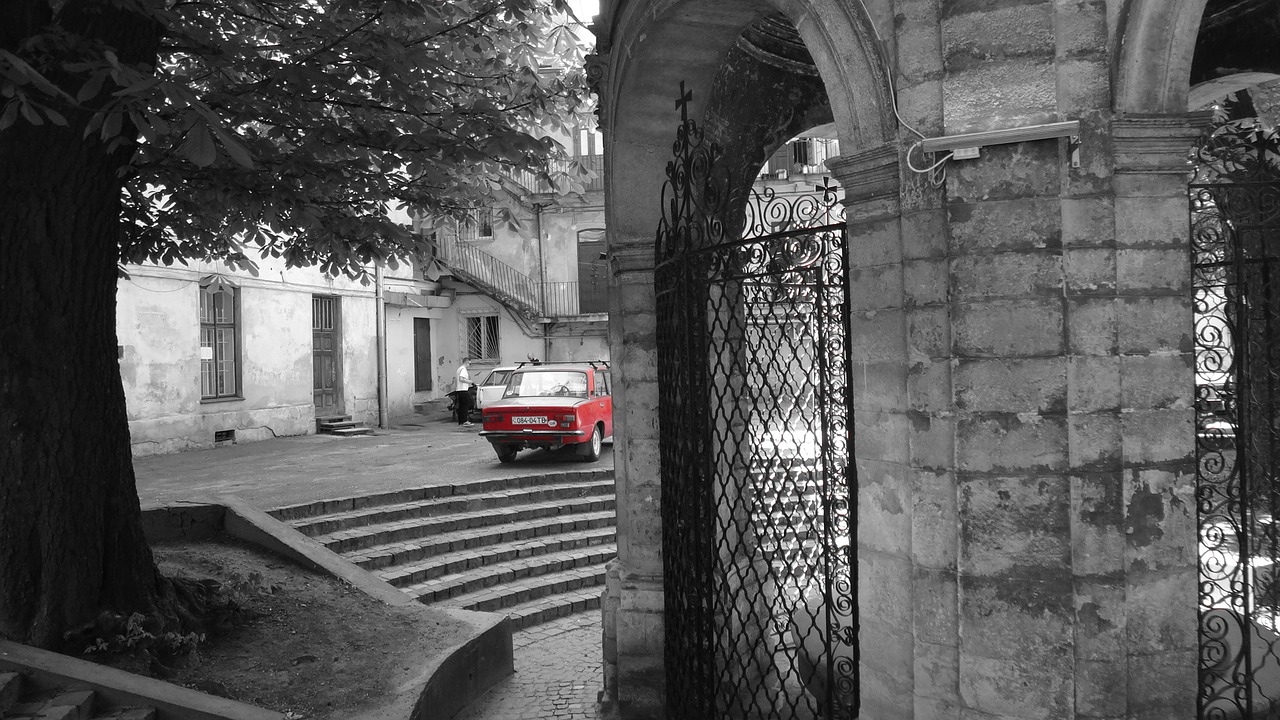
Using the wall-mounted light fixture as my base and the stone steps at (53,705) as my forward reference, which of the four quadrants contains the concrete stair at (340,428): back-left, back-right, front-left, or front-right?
front-right

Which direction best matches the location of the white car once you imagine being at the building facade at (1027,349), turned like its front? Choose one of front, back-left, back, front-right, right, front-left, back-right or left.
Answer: back-right

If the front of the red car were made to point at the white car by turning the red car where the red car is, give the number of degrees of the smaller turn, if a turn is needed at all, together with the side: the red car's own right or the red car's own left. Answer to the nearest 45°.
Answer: approximately 45° to the red car's own left

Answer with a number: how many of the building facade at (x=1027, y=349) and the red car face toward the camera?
1

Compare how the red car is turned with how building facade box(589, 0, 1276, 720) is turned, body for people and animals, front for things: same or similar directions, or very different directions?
very different directions

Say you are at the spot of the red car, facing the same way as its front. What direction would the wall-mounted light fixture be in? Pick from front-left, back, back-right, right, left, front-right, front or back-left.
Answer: back-right

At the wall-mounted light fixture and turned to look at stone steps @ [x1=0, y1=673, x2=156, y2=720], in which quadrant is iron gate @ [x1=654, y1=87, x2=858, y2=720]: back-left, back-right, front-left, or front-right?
front-right

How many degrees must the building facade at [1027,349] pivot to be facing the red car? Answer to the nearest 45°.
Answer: approximately 135° to its right

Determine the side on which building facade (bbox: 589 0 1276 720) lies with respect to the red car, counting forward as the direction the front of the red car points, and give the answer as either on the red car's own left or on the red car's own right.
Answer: on the red car's own right

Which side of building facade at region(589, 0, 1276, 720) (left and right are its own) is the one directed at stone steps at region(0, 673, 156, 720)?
right

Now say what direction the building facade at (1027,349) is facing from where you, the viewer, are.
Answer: facing the viewer
